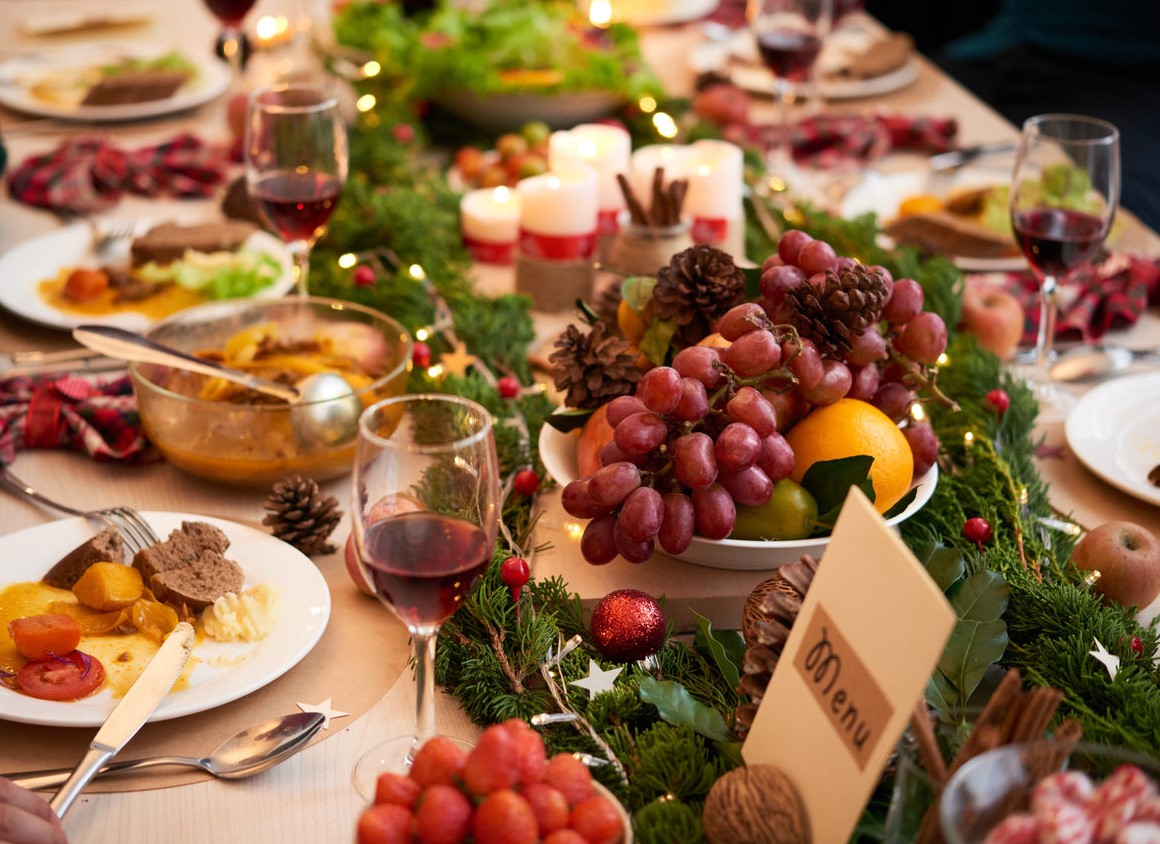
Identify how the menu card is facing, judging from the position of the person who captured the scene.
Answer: facing the viewer and to the left of the viewer

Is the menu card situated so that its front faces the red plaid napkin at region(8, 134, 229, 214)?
no

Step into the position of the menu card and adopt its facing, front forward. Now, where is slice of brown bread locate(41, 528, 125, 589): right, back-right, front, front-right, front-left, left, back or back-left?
front-right

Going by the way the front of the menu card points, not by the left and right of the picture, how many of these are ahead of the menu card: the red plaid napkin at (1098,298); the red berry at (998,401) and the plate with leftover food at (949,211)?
0

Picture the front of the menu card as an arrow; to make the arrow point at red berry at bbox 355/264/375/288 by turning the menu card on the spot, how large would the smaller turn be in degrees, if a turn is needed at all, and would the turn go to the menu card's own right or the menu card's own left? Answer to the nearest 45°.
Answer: approximately 90° to the menu card's own right

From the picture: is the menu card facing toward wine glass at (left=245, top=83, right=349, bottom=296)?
no

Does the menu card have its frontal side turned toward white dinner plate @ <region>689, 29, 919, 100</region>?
no

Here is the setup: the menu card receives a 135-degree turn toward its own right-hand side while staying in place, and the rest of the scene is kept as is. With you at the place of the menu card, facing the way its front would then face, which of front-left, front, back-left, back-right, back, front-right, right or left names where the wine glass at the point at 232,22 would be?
front-left

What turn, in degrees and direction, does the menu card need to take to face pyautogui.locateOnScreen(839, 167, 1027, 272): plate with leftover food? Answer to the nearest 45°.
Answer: approximately 135° to its right
